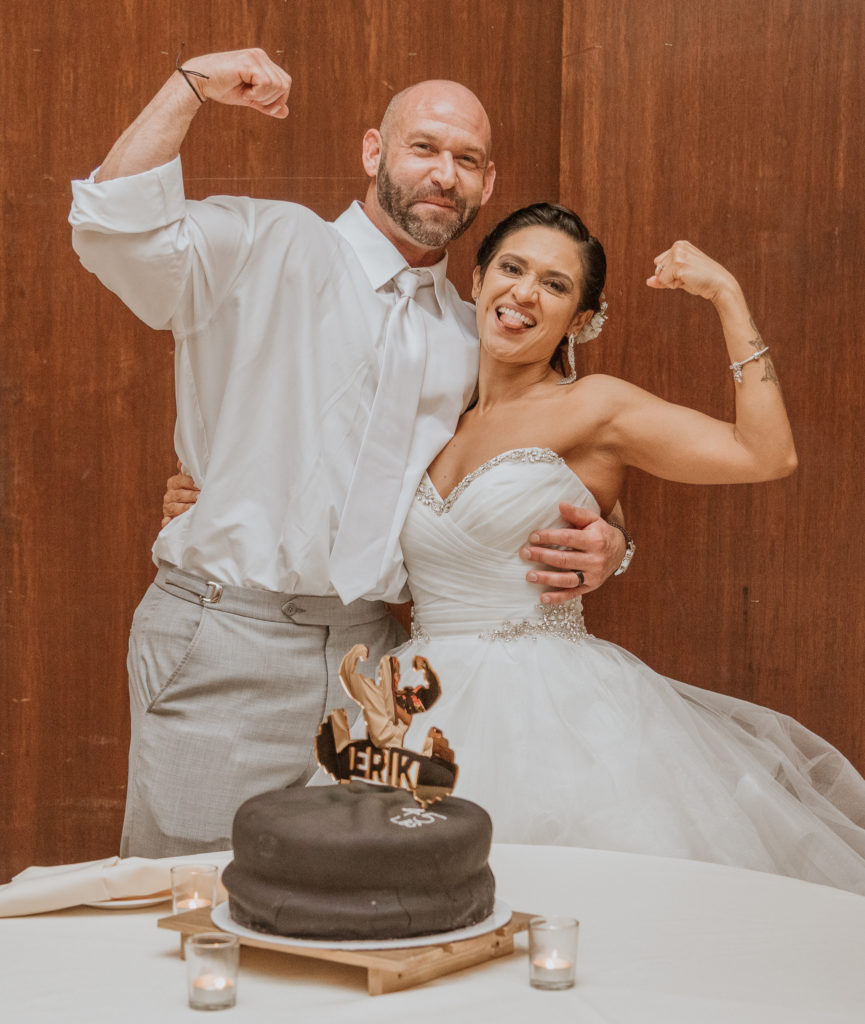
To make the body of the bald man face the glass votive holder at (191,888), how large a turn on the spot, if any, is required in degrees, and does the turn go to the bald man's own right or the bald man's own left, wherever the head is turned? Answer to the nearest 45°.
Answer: approximately 45° to the bald man's own right

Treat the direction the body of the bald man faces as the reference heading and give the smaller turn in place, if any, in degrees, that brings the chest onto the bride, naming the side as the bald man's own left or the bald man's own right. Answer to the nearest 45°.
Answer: approximately 45° to the bald man's own left

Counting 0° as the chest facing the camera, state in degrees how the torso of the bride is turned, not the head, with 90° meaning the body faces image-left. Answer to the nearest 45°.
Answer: approximately 45°
